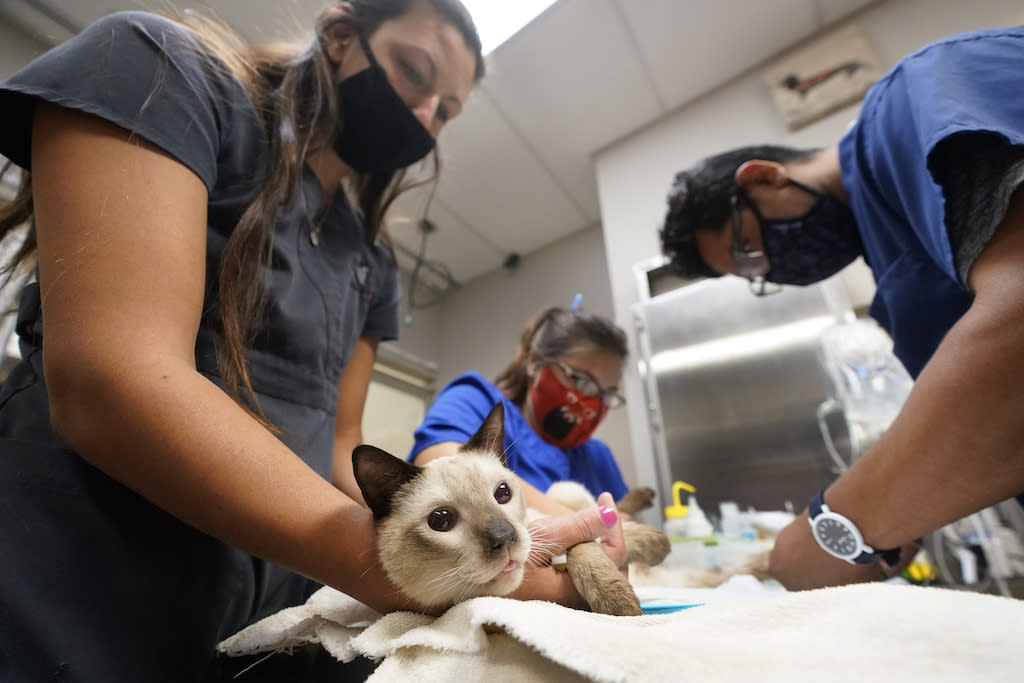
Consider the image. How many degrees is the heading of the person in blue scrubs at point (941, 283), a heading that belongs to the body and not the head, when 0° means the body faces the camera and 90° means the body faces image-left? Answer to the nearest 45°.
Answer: approximately 90°

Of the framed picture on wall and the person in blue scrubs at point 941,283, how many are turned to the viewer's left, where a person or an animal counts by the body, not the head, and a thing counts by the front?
1

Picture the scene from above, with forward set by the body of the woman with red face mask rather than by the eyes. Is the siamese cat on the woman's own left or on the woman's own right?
on the woman's own right

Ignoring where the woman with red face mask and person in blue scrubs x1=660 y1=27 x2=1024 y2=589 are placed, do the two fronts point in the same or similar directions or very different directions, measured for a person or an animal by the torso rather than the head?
very different directions

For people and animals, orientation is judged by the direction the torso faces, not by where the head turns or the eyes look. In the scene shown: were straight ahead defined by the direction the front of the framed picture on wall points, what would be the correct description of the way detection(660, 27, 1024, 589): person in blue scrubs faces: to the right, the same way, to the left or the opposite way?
to the right

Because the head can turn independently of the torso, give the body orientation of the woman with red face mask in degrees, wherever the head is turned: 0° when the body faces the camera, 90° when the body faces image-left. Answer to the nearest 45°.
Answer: approximately 315°

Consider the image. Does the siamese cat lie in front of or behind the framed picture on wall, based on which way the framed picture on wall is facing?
in front
